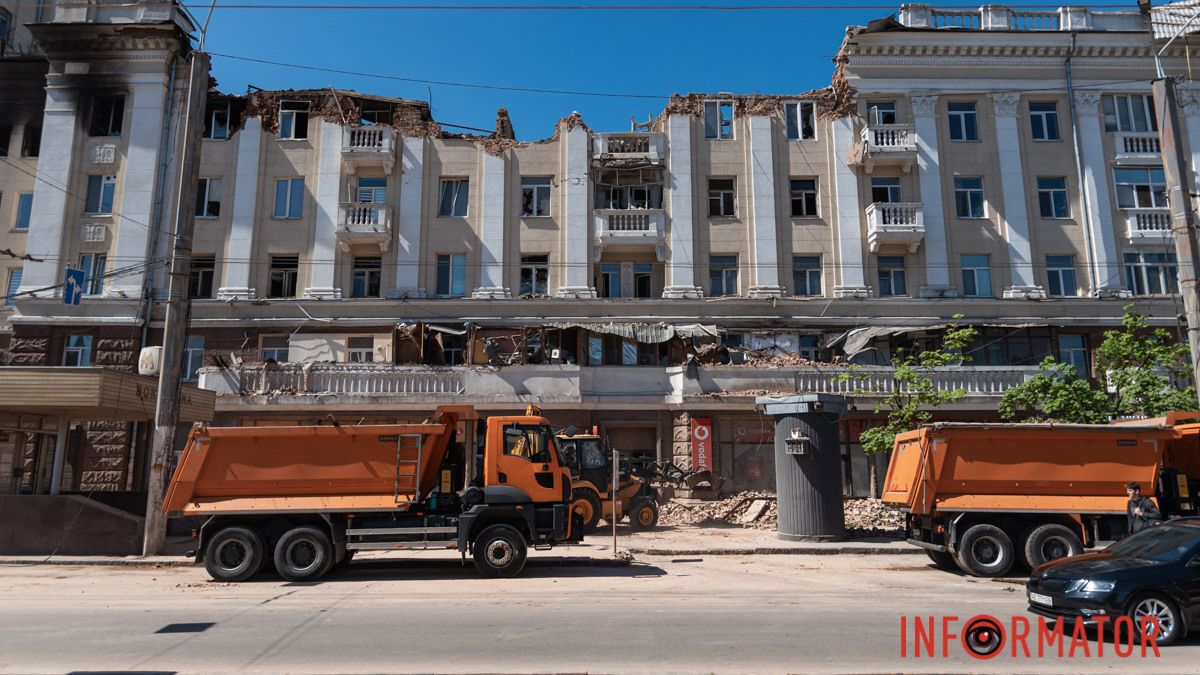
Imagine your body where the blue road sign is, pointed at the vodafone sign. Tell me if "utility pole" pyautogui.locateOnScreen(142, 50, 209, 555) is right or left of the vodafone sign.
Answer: right

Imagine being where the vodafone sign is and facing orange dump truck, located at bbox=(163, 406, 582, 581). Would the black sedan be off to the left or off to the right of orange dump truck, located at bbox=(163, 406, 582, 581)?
left

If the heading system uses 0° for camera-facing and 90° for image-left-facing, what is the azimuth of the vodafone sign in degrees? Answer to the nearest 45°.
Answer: approximately 0°

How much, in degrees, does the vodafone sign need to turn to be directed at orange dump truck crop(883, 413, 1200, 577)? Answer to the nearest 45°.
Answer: approximately 45° to its left

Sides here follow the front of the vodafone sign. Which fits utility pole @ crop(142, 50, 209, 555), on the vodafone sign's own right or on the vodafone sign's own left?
on the vodafone sign's own right

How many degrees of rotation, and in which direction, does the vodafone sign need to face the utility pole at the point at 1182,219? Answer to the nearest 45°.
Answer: approximately 45° to its left

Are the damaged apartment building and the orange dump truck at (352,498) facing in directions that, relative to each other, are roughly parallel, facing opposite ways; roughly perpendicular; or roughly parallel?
roughly perpendicular

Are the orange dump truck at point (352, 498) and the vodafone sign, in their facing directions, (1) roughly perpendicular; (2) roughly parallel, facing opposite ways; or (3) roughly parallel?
roughly perpendicular

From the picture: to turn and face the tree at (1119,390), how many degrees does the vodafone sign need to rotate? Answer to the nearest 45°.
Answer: approximately 45° to its left

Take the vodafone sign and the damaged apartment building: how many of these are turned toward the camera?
2

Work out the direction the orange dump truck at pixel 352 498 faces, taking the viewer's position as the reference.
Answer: facing to the right of the viewer

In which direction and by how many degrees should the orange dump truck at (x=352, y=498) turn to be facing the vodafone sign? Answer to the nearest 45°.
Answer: approximately 45° to its left

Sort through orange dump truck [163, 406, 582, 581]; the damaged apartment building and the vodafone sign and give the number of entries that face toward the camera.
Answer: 2

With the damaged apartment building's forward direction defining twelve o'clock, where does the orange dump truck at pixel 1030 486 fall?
The orange dump truck is roughly at 11 o'clock from the damaged apartment building.

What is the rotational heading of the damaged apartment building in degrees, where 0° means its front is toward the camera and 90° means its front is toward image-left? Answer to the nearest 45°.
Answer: approximately 0°
